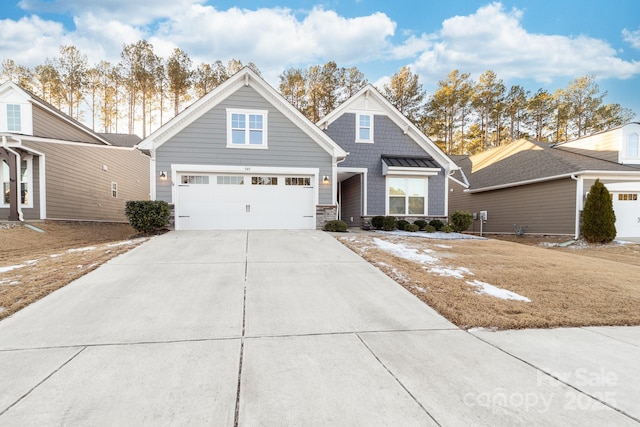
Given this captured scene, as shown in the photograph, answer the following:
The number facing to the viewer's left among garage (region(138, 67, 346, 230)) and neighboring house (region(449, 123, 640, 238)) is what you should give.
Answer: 0

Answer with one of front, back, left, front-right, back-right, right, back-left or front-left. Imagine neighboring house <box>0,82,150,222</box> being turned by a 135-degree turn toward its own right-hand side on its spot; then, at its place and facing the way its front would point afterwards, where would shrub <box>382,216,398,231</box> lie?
back-right

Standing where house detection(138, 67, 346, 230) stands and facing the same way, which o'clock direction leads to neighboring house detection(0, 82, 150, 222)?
The neighboring house is roughly at 4 o'clock from the house.

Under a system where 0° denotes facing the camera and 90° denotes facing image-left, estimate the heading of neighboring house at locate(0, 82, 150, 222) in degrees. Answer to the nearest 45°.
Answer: approximately 45°

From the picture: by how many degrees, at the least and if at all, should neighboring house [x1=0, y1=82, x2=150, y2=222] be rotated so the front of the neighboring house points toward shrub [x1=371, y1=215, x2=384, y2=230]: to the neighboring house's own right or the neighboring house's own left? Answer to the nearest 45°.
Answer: approximately 90° to the neighboring house's own left

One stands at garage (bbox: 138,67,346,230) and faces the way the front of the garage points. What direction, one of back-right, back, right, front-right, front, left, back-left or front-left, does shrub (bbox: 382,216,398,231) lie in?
left

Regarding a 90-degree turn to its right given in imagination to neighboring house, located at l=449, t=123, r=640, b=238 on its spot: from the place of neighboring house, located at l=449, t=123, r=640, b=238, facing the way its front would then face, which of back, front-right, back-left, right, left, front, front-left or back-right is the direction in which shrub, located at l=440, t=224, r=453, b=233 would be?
front

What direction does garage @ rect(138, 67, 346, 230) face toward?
toward the camera

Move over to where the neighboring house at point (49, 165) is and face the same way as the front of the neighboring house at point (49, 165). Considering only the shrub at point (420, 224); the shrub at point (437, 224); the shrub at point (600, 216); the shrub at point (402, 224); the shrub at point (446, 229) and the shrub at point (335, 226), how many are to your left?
6

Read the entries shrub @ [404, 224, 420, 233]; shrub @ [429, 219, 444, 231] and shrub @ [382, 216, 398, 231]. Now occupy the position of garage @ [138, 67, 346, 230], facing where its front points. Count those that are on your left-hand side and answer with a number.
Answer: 3

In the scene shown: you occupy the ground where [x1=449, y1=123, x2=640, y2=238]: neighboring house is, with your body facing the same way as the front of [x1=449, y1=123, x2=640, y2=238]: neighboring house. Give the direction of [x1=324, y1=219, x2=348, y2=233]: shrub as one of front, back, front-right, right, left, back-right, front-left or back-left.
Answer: right

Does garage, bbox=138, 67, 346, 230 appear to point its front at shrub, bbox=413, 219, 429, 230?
no

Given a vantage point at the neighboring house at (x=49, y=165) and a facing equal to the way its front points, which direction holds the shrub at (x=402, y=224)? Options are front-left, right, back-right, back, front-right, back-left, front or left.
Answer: left

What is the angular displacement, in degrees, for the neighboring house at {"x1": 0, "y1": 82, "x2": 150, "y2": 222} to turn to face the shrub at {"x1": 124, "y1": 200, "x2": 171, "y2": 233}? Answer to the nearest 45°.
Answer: approximately 45° to its left

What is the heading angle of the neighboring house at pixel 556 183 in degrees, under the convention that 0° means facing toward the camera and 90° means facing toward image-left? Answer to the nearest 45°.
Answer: approximately 315°

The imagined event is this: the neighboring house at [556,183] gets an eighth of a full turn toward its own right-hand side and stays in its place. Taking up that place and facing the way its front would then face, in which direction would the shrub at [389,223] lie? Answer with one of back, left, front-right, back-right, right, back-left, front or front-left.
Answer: front-right

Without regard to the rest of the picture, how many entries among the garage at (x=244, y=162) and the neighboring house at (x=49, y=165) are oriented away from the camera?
0

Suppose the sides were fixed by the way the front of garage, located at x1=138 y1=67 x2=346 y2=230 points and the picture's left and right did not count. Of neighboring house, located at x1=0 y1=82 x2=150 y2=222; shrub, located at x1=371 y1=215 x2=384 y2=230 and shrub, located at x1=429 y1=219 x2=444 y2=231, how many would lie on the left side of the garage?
2

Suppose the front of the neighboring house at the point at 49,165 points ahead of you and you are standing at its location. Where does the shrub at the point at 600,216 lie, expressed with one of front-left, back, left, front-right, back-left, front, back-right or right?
left

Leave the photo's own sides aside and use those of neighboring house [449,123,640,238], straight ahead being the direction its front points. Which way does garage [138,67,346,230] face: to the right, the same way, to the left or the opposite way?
the same way

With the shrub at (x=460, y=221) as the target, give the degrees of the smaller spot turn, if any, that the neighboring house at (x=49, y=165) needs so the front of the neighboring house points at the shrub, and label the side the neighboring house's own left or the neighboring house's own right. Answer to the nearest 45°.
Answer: approximately 90° to the neighboring house's own left
